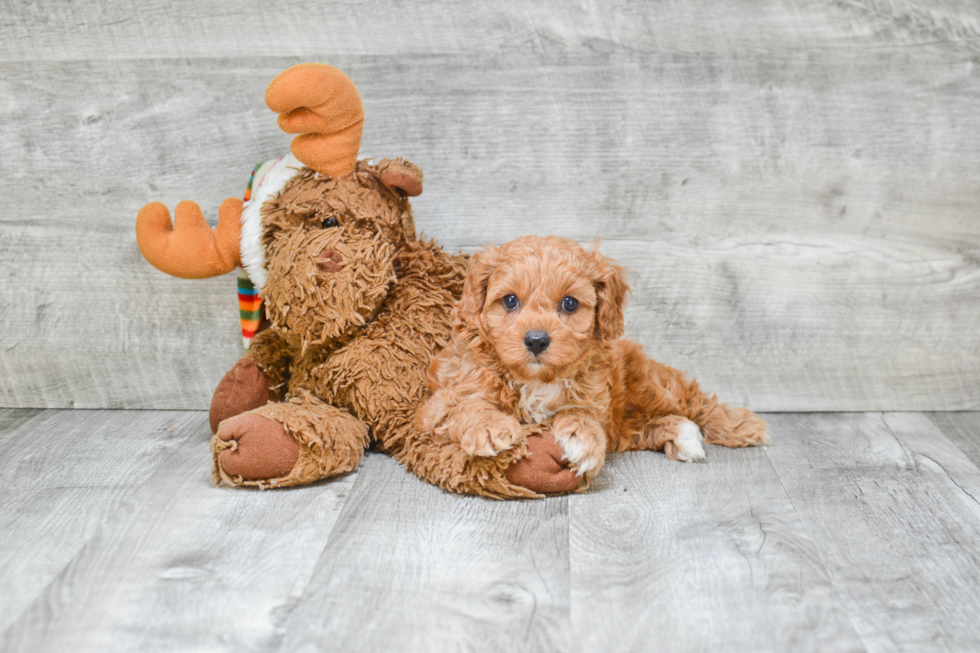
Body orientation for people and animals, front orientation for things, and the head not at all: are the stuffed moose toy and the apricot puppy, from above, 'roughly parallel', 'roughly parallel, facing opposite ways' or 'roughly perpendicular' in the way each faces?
roughly parallel

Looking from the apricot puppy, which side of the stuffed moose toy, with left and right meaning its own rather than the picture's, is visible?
left

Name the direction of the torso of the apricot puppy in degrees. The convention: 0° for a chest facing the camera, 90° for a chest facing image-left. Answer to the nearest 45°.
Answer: approximately 45°

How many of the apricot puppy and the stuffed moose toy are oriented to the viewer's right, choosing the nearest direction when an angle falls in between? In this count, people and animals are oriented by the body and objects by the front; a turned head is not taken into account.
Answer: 0

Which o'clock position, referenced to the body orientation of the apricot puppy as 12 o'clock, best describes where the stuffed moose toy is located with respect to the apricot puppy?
The stuffed moose toy is roughly at 2 o'clock from the apricot puppy.

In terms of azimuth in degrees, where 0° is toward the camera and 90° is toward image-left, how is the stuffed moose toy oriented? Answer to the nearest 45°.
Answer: approximately 45°
